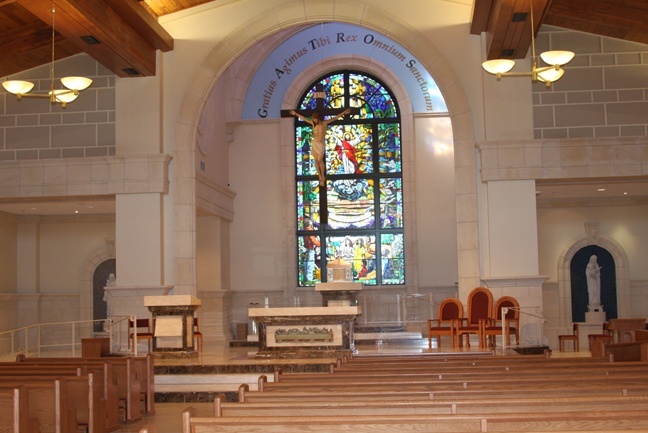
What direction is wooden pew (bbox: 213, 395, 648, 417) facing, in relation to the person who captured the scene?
facing away from the viewer

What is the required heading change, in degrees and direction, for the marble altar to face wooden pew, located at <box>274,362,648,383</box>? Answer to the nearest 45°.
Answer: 0° — it already faces it

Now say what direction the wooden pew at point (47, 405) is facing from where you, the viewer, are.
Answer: facing away from the viewer and to the right of the viewer

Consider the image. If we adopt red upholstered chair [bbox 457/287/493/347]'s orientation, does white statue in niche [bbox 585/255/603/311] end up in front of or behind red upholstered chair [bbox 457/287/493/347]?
behind

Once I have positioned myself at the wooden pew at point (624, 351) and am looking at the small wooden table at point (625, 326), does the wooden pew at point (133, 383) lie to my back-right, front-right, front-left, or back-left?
back-left

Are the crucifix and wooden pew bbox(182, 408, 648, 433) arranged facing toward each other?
yes

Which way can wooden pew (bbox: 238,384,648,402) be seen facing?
away from the camera
